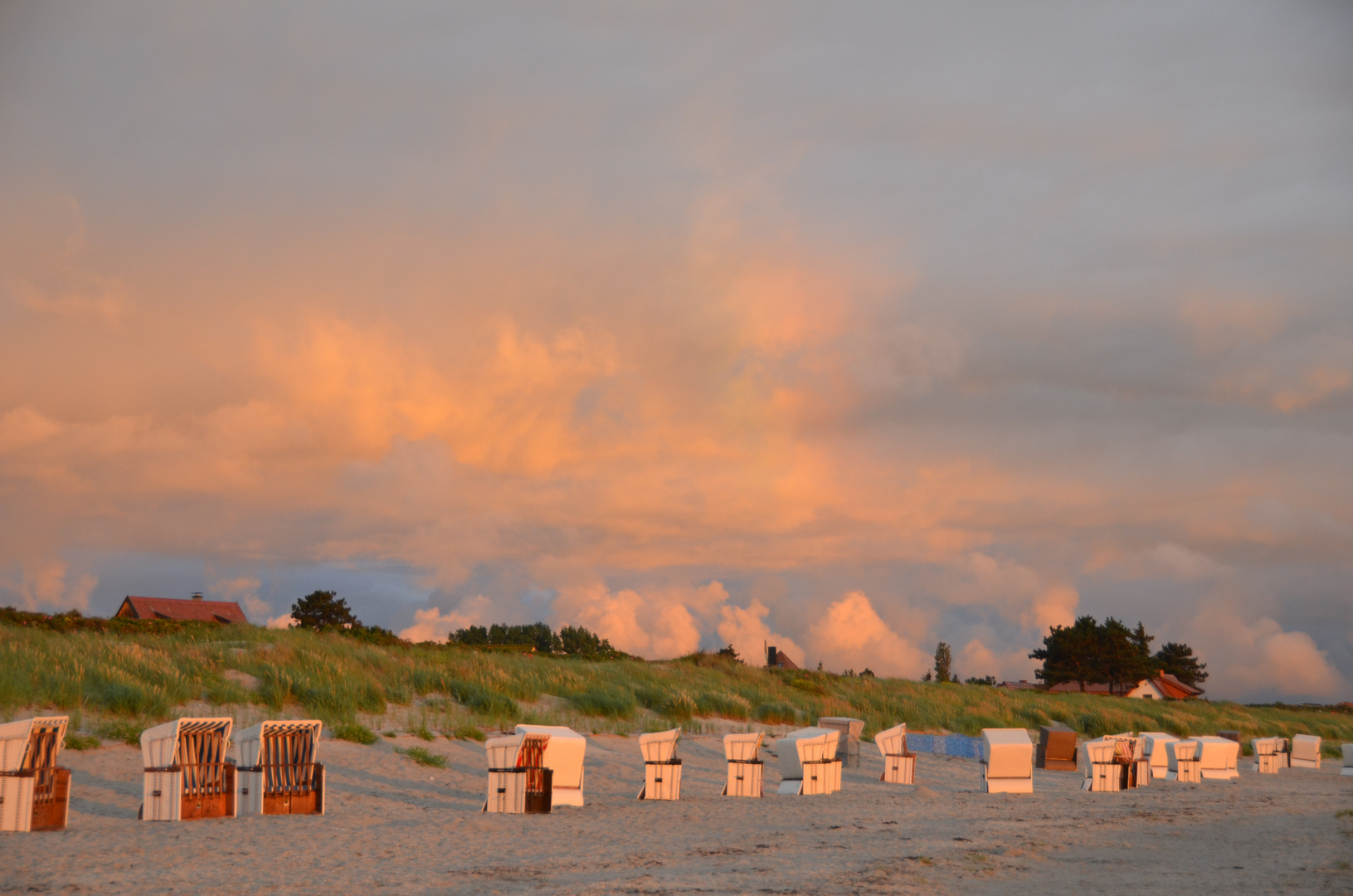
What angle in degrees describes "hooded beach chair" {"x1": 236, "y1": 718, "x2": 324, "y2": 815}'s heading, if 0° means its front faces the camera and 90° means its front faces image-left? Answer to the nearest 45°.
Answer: approximately 315°

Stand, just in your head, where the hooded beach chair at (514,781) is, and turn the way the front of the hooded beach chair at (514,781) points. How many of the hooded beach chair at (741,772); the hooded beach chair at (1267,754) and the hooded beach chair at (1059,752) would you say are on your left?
3

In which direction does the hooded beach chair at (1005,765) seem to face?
away from the camera

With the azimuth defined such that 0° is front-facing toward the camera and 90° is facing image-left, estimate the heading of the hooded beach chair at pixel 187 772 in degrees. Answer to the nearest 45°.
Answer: approximately 315°

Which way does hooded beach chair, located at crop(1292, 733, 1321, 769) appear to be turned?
away from the camera

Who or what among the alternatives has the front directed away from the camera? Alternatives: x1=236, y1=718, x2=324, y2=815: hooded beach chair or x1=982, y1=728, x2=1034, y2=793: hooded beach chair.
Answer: x1=982, y1=728, x2=1034, y2=793: hooded beach chair
